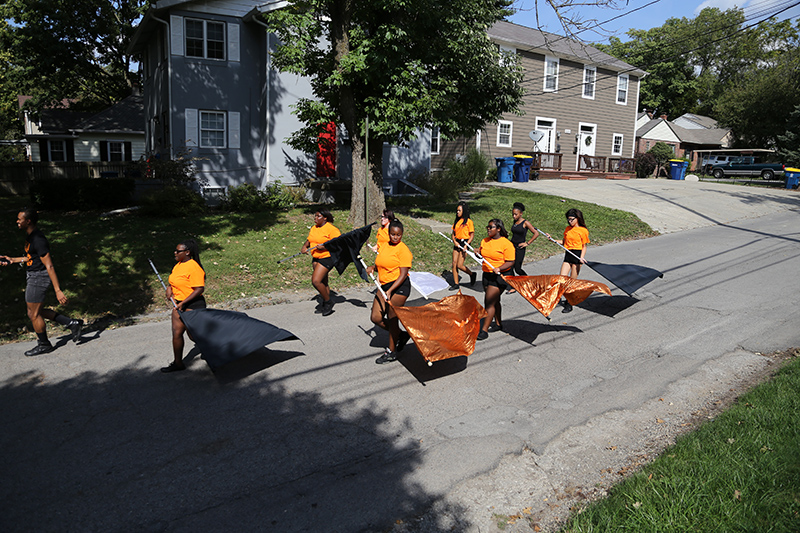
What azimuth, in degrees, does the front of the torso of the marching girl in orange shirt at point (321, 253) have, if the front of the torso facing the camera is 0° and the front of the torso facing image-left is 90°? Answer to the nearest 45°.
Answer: approximately 45°

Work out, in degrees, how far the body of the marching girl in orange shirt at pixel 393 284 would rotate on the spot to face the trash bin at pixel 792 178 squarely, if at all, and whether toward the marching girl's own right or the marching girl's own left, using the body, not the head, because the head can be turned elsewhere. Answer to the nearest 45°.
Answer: approximately 180°

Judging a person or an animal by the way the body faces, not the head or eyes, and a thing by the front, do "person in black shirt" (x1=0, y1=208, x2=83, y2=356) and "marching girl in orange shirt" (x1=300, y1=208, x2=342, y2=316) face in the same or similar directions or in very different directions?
same or similar directions

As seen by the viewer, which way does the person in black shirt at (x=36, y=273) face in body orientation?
to the viewer's left

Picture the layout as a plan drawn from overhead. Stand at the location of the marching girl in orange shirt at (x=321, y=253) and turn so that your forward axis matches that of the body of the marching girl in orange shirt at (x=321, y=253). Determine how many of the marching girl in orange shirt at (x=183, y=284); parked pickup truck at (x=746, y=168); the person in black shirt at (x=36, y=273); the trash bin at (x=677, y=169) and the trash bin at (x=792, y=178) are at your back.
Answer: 3

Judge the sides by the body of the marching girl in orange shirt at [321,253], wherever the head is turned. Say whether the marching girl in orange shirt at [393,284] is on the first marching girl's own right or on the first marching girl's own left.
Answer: on the first marching girl's own left

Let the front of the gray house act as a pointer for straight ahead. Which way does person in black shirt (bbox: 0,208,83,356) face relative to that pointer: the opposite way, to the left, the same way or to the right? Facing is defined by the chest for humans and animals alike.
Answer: to the right

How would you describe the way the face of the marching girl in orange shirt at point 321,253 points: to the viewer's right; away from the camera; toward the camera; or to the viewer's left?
to the viewer's left

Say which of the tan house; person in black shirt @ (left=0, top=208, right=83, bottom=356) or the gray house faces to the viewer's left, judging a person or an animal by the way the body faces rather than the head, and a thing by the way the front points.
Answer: the person in black shirt

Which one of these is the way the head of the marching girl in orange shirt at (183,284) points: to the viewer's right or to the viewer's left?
to the viewer's left

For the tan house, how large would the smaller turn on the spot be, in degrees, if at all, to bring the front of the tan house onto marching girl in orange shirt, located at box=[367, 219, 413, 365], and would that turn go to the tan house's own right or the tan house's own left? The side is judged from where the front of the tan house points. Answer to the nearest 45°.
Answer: approximately 45° to the tan house's own right

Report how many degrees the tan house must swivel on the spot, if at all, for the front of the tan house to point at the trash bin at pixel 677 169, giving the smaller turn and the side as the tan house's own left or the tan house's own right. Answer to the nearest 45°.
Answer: approximately 90° to the tan house's own left

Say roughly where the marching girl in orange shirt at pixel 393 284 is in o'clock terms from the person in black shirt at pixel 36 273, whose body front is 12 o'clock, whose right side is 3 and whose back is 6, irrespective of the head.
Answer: The marching girl in orange shirt is roughly at 7 o'clock from the person in black shirt.
